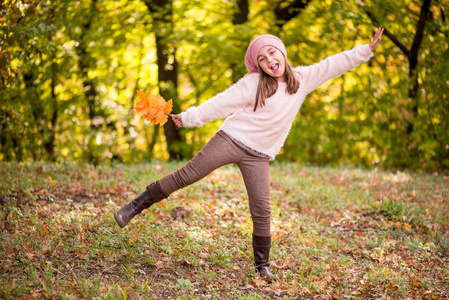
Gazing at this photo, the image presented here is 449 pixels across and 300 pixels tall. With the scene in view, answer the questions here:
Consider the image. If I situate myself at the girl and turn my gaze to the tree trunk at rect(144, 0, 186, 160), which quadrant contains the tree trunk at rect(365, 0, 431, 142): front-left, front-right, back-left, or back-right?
front-right

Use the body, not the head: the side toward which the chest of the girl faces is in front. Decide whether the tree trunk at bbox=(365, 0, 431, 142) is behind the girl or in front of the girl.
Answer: behind

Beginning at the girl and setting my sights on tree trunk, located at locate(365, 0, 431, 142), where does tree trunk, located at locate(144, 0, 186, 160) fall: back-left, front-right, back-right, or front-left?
front-left

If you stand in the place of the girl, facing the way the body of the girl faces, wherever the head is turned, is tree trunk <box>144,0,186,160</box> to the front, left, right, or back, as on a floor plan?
back

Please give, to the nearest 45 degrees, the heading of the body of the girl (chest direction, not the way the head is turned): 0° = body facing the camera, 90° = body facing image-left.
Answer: approximately 0°
